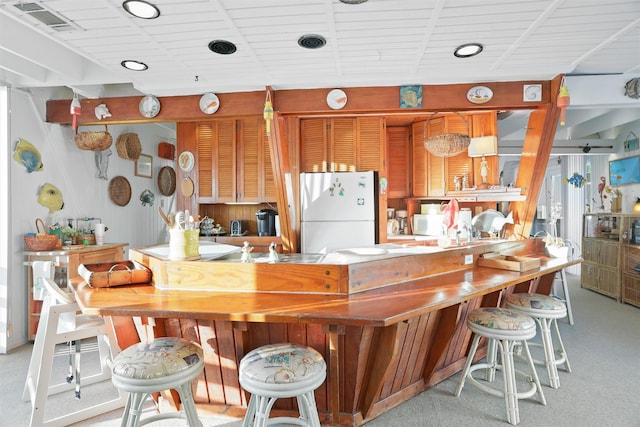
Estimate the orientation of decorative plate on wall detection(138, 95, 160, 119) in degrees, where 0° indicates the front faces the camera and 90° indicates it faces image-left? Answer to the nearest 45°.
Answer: approximately 0°

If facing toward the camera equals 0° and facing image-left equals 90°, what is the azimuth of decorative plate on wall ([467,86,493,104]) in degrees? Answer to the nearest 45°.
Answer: approximately 0°

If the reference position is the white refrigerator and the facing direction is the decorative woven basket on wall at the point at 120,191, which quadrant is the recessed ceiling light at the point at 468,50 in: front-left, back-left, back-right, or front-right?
back-left

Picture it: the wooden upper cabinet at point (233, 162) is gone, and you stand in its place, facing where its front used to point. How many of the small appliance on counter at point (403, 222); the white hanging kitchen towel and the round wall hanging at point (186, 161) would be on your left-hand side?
1

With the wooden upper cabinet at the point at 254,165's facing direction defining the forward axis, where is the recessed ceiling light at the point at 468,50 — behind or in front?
in front

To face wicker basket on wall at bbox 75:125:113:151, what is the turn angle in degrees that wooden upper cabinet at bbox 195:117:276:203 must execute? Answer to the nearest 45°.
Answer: approximately 90° to its right

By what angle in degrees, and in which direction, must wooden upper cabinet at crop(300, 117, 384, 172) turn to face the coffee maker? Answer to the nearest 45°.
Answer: approximately 90° to its right

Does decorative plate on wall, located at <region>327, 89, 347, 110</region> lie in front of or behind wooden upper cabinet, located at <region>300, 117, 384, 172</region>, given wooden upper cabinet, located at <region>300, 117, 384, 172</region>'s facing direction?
in front

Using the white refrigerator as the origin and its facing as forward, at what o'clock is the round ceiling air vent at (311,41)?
The round ceiling air vent is roughly at 12 o'clock from the white refrigerator.
